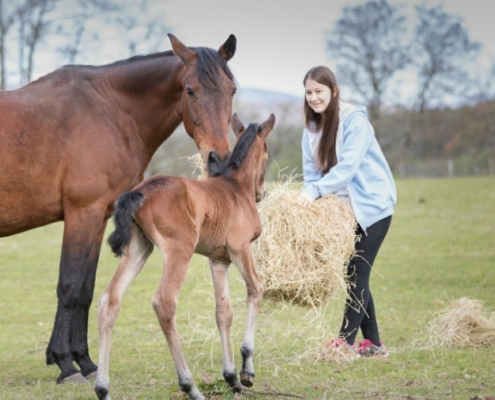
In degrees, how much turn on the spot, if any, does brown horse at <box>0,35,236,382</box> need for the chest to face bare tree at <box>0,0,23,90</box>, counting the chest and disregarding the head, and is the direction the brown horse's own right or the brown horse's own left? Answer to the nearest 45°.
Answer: approximately 90° to the brown horse's own left

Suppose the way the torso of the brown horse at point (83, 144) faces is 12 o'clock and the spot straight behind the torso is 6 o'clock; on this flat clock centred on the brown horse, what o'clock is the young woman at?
The young woman is roughly at 12 o'clock from the brown horse.

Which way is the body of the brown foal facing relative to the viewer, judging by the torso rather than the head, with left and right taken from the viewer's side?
facing away from the viewer and to the right of the viewer

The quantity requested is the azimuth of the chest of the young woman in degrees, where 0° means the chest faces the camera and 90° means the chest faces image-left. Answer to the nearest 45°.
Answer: approximately 45°

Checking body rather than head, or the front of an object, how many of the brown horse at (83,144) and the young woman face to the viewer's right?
1

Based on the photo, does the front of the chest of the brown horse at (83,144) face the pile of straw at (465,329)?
yes

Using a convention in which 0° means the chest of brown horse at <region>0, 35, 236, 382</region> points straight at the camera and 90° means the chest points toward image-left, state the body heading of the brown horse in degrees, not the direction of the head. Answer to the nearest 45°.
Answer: approximately 270°

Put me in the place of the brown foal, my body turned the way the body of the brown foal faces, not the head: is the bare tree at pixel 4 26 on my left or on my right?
on my left

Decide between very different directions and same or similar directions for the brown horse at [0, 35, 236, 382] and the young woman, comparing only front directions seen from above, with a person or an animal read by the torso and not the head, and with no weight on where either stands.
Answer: very different directions

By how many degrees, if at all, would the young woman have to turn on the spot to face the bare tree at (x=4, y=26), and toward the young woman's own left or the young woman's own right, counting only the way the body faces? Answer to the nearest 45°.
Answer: approximately 90° to the young woman's own right
